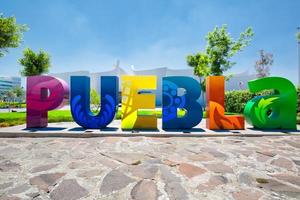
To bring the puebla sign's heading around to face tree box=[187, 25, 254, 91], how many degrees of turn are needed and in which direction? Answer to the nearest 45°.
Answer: approximately 135° to its left

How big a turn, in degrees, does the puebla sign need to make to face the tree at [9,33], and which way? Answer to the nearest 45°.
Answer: approximately 135° to its right

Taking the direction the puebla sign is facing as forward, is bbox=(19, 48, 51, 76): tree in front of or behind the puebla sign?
behind

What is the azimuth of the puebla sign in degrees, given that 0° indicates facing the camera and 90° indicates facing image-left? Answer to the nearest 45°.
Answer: approximately 0°

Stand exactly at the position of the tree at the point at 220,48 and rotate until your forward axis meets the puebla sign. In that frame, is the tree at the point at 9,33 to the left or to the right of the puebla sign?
right

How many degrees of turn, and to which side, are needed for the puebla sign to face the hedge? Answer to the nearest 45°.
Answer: approximately 135° to its left
